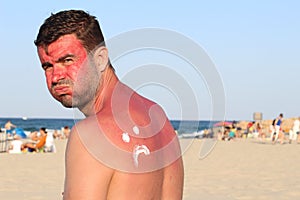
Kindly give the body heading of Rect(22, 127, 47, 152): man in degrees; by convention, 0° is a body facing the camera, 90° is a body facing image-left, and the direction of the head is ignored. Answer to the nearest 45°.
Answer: approximately 90°

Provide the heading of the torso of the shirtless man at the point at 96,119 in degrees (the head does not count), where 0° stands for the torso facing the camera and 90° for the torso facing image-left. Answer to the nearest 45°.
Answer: approximately 135°

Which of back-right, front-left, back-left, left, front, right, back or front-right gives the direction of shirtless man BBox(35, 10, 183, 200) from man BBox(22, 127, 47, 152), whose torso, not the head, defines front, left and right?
left

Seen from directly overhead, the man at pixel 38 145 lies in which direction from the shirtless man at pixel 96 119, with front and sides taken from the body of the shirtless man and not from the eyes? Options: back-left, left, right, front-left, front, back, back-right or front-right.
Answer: front-right

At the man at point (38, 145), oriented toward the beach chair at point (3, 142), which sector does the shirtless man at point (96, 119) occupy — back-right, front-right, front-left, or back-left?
back-left
